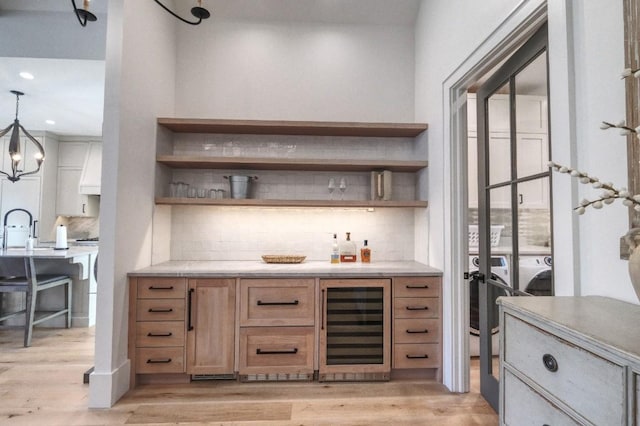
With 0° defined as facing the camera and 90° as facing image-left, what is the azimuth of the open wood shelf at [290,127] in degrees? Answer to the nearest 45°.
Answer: approximately 0°

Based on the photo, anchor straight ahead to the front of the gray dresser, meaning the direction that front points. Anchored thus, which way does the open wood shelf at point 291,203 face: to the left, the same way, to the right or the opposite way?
to the left

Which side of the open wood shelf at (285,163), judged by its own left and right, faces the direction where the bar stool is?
right

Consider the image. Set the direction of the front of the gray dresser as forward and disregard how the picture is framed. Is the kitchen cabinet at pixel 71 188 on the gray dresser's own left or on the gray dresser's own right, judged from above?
on the gray dresser's own right

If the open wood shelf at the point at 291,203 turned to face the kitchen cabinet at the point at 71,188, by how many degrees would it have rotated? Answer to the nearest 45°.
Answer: approximately 135° to its right

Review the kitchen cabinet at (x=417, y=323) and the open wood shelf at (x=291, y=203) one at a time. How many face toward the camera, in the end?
2
